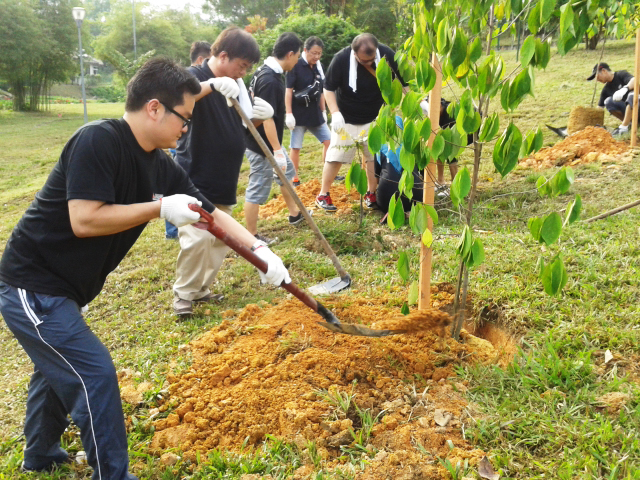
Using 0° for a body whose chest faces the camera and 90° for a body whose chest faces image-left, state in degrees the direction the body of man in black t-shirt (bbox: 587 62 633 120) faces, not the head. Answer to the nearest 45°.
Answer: approximately 45°

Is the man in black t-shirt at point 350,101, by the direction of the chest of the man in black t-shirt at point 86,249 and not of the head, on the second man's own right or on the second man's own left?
on the second man's own left

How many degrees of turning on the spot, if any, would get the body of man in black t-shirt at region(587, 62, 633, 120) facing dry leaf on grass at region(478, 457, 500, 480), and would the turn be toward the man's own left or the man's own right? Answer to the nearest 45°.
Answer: approximately 45° to the man's own left

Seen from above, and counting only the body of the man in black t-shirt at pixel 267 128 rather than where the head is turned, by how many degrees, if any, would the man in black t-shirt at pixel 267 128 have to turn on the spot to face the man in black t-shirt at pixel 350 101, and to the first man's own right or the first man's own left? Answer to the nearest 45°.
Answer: approximately 45° to the first man's own left

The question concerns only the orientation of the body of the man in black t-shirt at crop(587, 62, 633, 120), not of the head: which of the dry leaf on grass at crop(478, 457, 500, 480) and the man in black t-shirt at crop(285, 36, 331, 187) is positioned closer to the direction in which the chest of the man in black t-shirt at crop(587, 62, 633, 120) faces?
the man in black t-shirt

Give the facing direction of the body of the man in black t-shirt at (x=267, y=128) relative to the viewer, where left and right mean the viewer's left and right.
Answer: facing to the right of the viewer

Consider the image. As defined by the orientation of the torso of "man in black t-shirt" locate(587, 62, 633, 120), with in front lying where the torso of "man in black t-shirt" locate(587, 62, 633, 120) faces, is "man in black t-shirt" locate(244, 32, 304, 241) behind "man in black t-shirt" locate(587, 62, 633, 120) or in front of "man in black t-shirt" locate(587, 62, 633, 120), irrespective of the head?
in front

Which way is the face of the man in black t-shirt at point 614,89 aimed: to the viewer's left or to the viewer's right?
to the viewer's left

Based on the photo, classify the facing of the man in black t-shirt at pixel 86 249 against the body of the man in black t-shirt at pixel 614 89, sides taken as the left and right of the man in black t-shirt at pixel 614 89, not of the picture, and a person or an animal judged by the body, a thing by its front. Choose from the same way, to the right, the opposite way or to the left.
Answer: the opposite way

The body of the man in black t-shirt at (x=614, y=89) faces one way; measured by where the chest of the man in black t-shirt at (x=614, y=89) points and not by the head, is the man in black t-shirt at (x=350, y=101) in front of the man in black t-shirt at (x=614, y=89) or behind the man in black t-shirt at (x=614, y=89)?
in front
